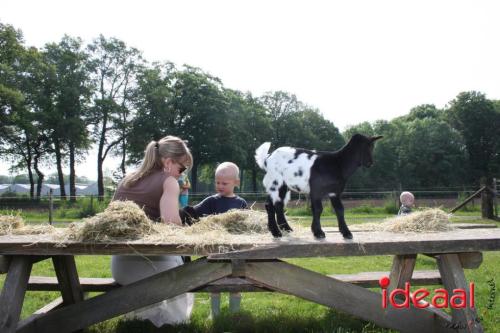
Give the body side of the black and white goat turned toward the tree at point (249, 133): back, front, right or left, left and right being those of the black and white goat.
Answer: left

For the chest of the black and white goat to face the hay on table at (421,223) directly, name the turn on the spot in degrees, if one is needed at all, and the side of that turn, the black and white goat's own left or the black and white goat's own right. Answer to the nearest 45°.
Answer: approximately 45° to the black and white goat's own left

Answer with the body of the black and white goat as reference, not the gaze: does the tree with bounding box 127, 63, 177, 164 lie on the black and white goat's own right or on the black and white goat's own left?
on the black and white goat's own left

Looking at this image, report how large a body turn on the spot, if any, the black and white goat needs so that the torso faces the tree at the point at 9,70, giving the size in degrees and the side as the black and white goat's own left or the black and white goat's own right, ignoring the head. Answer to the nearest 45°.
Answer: approximately 135° to the black and white goat's own left

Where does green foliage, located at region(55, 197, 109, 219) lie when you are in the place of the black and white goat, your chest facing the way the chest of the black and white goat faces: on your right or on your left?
on your left

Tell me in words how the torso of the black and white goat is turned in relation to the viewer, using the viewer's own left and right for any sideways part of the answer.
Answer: facing to the right of the viewer

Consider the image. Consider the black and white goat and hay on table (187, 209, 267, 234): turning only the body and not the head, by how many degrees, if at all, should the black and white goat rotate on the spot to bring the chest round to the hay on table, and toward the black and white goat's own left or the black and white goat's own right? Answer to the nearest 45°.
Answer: approximately 135° to the black and white goat's own left

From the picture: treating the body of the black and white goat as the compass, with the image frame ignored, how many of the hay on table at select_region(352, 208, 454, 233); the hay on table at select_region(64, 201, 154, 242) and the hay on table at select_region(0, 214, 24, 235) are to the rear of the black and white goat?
2

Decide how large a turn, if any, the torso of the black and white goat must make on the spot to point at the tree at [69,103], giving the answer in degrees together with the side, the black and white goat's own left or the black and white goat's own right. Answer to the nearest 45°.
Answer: approximately 135° to the black and white goat's own left

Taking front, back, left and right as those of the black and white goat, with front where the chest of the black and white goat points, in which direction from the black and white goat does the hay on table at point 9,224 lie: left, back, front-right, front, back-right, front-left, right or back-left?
back
